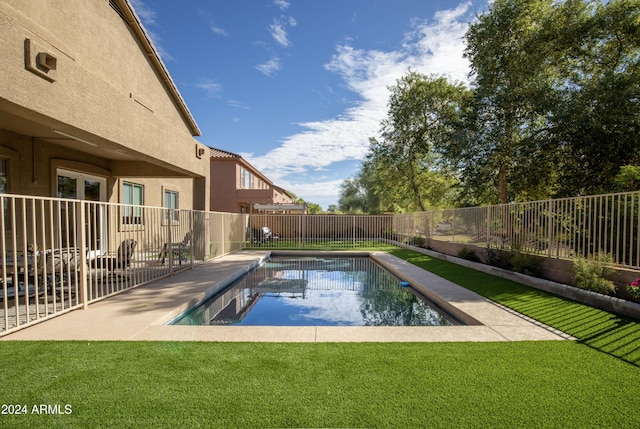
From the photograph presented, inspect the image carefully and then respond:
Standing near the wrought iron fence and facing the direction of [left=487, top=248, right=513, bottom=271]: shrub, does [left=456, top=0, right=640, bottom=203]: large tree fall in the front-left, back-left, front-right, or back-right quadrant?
front-left

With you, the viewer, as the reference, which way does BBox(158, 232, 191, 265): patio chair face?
facing to the left of the viewer

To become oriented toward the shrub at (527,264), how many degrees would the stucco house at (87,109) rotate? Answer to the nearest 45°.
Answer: approximately 180°

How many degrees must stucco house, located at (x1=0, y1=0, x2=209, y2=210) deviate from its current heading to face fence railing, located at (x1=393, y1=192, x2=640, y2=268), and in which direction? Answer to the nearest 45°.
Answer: approximately 180°

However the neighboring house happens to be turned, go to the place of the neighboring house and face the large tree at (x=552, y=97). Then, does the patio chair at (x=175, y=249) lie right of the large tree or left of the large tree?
right

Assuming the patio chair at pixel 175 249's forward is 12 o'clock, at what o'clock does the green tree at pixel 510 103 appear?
The green tree is roughly at 6 o'clock from the patio chair.

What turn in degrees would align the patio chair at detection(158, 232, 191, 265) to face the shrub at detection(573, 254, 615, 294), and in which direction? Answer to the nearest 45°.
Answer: approximately 135° to its left

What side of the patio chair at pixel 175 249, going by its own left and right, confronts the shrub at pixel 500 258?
back
